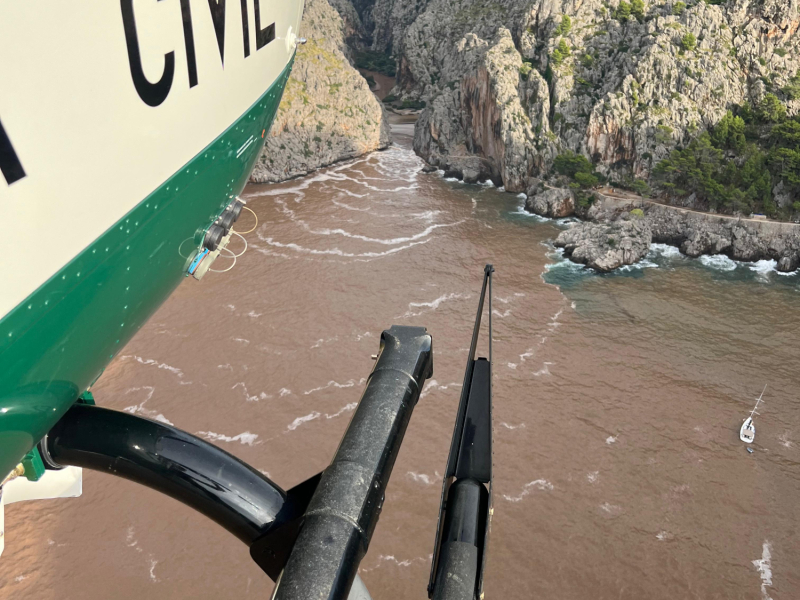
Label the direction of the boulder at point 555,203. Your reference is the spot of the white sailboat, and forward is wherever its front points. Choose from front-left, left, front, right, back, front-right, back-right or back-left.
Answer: front-left

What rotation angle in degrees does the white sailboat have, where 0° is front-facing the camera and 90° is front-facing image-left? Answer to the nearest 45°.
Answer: approximately 180°

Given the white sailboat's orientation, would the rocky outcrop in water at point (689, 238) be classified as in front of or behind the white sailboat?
in front

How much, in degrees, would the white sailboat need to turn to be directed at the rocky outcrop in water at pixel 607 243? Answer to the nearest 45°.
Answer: approximately 45° to its left
